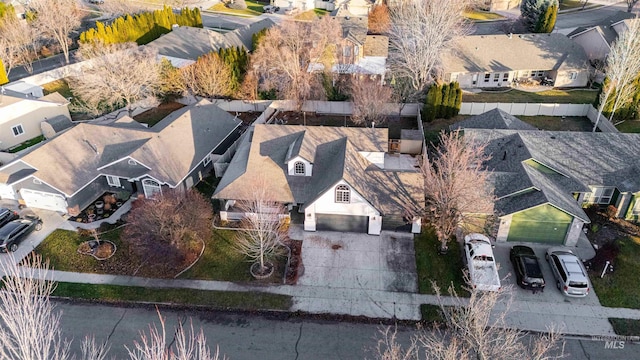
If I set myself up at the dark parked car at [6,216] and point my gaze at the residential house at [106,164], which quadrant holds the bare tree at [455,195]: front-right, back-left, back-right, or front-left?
front-right

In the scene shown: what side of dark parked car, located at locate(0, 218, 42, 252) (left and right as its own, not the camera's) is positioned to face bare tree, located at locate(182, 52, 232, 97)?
front

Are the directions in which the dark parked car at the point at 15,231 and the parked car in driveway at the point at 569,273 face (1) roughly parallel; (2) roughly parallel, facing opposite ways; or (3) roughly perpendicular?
roughly parallel

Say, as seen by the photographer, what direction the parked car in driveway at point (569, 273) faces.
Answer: facing away from the viewer and to the left of the viewer

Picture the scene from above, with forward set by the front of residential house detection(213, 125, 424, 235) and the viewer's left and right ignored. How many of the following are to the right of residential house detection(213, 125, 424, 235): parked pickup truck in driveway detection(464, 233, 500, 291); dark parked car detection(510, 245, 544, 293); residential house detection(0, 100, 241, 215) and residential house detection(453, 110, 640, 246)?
1

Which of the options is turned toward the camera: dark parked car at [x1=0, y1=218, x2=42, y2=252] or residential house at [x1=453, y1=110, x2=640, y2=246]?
the residential house

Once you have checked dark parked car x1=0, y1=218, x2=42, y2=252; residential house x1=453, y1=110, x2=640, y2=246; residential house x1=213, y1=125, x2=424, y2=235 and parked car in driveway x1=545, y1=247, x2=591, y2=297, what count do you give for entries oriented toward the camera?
2

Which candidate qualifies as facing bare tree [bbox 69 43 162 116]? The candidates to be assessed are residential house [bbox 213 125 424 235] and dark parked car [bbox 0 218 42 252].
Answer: the dark parked car

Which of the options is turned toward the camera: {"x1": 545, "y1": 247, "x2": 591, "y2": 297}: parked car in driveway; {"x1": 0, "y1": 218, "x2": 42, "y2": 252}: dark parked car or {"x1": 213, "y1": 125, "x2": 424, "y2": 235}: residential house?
the residential house

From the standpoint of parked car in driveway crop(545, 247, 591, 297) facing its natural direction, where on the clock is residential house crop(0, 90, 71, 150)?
The residential house is roughly at 10 o'clock from the parked car in driveway.

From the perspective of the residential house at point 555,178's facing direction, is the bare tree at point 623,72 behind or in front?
behind

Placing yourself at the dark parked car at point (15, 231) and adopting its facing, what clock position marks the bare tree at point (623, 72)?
The bare tree is roughly at 2 o'clock from the dark parked car.

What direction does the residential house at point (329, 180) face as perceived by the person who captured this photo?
facing the viewer

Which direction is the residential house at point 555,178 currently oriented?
toward the camera

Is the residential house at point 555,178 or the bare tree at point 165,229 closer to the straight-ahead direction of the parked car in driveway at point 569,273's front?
the residential house

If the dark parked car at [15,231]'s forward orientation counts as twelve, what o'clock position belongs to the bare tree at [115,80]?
The bare tree is roughly at 12 o'clock from the dark parked car.

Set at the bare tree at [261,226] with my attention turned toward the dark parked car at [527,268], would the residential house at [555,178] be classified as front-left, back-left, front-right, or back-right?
front-left

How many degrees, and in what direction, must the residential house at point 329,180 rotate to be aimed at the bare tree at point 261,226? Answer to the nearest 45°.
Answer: approximately 45° to its right

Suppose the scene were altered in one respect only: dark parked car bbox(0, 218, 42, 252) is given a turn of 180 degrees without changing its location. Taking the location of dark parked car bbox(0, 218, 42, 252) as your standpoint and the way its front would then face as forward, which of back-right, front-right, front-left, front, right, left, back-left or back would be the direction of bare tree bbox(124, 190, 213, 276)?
left

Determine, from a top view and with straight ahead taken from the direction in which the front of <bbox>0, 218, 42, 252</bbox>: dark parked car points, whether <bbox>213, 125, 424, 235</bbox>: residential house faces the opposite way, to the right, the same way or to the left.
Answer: the opposite way
